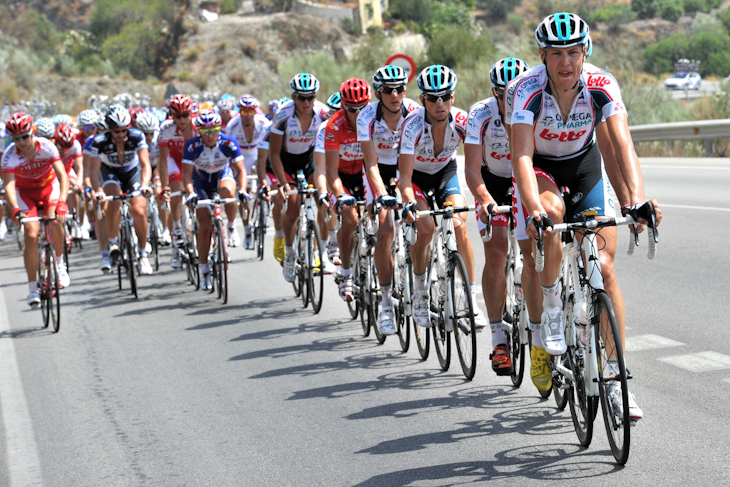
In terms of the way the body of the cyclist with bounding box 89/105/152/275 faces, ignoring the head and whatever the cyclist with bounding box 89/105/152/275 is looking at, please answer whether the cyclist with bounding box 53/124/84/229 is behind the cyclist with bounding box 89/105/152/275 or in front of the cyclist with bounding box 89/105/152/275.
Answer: behind

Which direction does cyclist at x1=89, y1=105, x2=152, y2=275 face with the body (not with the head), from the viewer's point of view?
toward the camera

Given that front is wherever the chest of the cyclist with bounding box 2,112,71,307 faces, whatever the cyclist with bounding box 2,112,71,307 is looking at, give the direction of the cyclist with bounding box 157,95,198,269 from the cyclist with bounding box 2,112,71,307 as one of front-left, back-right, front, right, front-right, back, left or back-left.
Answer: back-left

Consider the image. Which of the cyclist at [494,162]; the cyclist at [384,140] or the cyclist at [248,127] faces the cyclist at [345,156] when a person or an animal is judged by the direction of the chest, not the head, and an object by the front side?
the cyclist at [248,127]

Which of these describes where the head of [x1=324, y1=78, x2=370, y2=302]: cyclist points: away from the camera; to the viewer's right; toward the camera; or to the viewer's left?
toward the camera

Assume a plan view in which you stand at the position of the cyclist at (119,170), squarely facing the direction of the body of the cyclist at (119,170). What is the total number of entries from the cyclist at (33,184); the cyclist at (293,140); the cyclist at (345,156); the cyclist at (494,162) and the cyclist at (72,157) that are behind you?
1

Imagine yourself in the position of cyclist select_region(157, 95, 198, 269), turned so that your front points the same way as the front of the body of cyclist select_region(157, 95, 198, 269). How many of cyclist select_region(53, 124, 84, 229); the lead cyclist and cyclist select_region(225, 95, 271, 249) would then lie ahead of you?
1

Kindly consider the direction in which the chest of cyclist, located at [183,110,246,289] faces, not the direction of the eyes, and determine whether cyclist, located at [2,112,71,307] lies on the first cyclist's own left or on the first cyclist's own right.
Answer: on the first cyclist's own right

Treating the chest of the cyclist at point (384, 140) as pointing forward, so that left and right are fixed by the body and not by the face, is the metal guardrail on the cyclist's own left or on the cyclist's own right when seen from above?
on the cyclist's own left

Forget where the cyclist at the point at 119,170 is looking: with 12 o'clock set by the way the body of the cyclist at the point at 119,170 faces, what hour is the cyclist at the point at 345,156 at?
the cyclist at the point at 345,156 is roughly at 11 o'clock from the cyclist at the point at 119,170.

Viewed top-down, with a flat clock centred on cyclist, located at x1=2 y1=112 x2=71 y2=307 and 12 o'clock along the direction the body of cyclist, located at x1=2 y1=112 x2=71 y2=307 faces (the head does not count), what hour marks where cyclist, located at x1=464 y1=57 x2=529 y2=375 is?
cyclist, located at x1=464 y1=57 x2=529 y2=375 is roughly at 11 o'clock from cyclist, located at x1=2 y1=112 x2=71 y2=307.

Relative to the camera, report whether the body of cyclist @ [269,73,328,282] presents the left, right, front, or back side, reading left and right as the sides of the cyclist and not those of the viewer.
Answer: front

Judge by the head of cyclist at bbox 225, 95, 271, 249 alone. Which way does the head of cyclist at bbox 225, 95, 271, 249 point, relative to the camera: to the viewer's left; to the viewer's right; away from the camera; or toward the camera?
toward the camera

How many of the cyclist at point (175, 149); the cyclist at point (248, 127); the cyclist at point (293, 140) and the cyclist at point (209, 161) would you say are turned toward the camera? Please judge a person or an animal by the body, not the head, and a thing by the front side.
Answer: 4

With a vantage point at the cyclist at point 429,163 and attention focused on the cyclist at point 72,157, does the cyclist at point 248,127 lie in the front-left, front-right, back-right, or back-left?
front-right

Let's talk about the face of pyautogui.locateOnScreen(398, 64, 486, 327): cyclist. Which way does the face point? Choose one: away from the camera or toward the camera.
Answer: toward the camera

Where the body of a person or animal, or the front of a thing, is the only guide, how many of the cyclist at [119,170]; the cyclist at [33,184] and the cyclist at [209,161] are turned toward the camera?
3

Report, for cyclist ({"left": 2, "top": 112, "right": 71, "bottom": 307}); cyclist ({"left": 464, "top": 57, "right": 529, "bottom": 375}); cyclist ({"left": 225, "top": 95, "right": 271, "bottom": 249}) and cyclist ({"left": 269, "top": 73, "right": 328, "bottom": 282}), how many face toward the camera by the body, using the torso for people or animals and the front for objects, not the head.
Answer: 4

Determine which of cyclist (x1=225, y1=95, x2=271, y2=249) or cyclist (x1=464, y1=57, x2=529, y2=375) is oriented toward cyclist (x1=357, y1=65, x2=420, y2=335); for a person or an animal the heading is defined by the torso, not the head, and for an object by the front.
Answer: cyclist (x1=225, y1=95, x2=271, y2=249)
